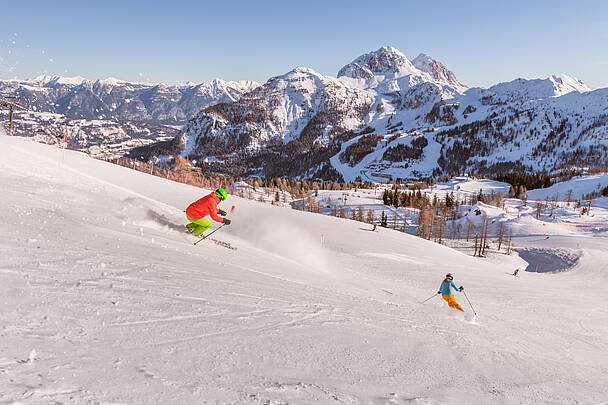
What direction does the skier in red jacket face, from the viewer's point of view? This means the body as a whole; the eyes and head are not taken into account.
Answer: to the viewer's right
